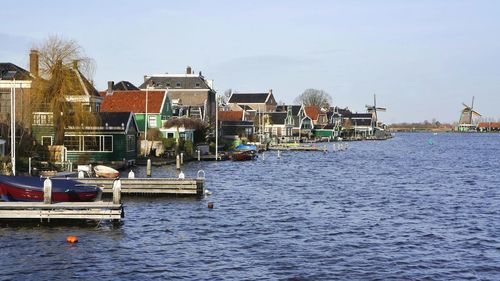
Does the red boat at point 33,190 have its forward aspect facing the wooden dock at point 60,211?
no

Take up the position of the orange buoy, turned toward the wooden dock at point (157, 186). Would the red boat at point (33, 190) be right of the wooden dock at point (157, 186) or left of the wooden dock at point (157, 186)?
left
